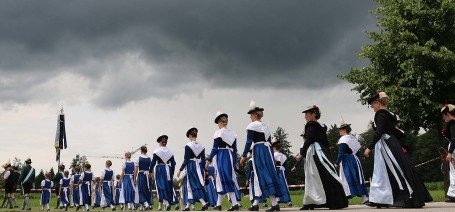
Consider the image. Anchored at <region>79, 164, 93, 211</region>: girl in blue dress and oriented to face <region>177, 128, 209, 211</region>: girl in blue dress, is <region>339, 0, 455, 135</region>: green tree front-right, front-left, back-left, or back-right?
front-left

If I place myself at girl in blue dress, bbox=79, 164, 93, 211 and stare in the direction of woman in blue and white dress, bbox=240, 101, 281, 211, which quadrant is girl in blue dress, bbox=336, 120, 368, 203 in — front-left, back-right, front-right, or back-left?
front-left

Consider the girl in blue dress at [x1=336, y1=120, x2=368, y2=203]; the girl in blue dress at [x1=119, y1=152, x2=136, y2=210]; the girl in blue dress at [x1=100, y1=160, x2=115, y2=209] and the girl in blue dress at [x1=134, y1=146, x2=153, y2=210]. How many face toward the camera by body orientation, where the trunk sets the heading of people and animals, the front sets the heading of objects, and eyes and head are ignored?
0
